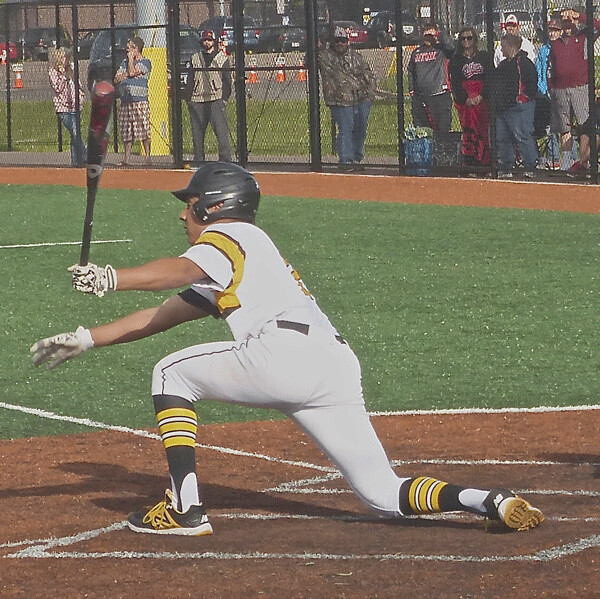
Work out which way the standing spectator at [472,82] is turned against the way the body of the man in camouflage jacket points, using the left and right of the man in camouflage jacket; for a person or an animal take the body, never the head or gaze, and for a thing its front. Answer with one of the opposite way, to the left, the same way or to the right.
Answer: the same way

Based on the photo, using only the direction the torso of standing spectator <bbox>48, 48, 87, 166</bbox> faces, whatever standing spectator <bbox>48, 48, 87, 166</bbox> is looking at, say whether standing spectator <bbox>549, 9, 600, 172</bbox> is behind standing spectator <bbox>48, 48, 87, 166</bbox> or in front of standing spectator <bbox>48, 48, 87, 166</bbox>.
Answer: in front

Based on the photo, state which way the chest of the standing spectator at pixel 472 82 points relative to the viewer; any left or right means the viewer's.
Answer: facing the viewer

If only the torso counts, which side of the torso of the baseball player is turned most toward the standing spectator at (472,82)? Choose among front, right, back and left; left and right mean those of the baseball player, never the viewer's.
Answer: right

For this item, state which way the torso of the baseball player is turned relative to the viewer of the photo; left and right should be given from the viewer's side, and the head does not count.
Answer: facing to the left of the viewer

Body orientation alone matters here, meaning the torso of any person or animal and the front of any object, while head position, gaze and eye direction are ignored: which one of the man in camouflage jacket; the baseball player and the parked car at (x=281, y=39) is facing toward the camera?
the man in camouflage jacket

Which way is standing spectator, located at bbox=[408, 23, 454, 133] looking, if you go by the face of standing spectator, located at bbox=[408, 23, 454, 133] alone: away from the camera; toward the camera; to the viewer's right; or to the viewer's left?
toward the camera

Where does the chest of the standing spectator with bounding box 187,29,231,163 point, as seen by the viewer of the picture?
toward the camera

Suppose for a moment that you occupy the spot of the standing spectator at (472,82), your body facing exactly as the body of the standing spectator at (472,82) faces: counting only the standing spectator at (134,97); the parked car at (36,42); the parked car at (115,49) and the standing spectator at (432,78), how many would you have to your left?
0

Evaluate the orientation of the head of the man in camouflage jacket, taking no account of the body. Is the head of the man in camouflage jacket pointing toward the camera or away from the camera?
toward the camera
